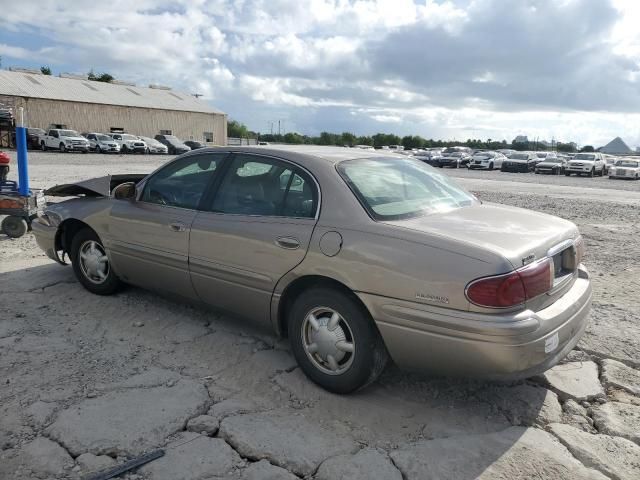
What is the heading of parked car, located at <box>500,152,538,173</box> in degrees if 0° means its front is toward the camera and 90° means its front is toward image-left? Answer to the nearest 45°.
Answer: approximately 45°

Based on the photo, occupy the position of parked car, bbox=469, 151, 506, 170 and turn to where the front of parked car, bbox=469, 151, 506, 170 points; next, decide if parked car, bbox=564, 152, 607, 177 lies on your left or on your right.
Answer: on your left

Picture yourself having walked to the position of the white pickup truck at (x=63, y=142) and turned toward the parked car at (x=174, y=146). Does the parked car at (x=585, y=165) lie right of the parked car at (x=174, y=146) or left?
right

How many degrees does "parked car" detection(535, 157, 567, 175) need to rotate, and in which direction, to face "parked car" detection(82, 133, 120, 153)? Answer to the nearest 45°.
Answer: approximately 45° to its right

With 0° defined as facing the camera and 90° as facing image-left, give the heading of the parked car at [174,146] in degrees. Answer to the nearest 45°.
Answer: approximately 315°

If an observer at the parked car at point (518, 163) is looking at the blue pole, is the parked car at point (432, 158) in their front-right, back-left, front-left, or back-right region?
back-right

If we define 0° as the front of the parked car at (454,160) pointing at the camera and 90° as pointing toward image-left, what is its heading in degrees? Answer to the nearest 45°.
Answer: approximately 45°

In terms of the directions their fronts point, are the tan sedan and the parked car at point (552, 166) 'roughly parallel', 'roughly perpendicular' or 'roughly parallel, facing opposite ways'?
roughly perpendicular

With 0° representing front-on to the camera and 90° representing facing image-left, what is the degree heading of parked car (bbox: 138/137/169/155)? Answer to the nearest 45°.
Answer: approximately 315°
